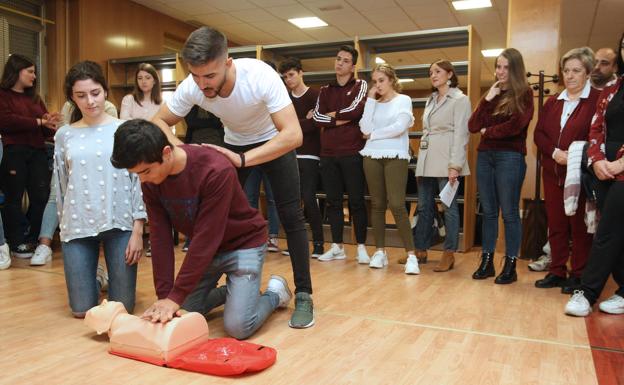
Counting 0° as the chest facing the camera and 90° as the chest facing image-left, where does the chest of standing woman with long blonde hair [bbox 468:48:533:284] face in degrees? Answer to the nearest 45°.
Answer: approximately 45°

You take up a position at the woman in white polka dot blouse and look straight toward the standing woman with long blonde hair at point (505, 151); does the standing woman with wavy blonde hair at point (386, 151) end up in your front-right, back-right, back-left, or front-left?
front-left

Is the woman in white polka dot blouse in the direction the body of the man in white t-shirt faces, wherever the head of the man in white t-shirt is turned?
no

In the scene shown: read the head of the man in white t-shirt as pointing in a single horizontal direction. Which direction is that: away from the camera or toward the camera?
toward the camera

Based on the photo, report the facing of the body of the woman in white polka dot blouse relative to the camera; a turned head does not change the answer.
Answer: toward the camera

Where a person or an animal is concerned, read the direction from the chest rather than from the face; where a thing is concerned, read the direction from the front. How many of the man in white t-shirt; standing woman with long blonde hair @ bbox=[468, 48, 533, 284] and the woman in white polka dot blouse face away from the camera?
0

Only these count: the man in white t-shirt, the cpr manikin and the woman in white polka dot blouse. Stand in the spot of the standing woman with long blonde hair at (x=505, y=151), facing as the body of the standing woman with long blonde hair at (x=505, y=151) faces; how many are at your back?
0

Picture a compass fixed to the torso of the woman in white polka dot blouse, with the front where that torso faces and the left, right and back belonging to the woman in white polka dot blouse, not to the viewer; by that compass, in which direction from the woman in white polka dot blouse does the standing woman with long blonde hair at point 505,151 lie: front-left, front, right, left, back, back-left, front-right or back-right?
left

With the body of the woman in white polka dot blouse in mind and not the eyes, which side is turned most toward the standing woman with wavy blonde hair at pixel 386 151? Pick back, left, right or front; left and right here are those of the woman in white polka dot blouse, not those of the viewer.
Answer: left

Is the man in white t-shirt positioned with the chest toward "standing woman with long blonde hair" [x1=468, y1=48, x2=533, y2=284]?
no

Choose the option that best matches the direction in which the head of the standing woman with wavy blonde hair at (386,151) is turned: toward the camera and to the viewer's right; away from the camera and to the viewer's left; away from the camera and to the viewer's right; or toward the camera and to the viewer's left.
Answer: toward the camera and to the viewer's left

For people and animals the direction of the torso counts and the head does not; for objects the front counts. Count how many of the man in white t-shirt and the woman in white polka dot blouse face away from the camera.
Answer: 0

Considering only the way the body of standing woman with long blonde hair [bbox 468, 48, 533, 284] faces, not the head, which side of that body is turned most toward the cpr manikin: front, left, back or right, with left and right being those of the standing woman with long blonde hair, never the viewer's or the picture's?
front

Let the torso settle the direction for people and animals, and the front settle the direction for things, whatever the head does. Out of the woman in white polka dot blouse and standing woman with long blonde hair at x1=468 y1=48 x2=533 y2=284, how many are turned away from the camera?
0

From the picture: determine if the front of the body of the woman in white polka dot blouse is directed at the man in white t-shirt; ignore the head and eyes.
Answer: no

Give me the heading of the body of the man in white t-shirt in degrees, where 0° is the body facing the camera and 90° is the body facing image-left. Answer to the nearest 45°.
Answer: approximately 45°
